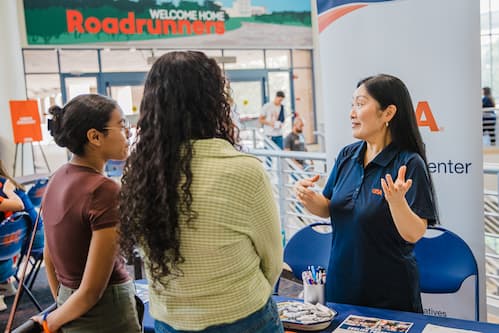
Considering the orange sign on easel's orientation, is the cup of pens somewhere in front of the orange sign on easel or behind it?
in front

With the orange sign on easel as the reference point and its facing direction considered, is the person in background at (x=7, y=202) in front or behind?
in front

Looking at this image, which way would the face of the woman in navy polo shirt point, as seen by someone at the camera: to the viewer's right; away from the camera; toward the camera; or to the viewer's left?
to the viewer's left

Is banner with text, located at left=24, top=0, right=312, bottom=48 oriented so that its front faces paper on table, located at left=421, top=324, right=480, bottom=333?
yes
